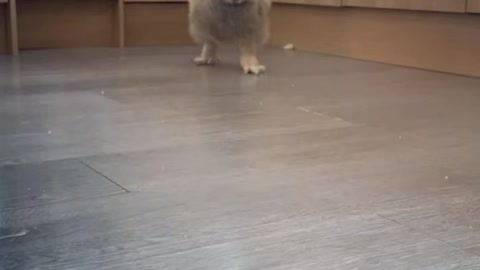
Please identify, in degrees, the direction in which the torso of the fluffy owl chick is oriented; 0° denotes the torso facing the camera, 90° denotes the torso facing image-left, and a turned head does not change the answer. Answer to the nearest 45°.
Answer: approximately 0°
